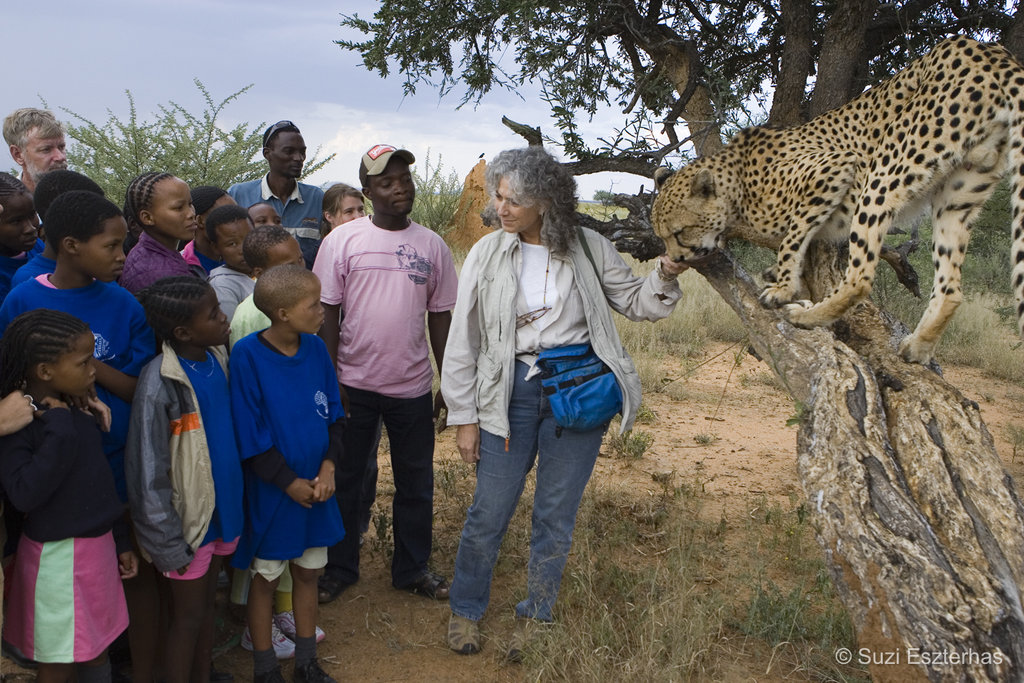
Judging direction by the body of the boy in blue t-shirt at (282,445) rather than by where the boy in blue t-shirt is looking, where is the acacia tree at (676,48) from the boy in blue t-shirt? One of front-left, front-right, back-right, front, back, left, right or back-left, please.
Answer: left

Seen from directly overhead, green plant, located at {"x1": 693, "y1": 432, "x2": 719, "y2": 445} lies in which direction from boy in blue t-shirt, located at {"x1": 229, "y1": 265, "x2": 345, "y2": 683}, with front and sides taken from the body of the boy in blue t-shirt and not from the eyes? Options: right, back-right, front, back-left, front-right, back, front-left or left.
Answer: left

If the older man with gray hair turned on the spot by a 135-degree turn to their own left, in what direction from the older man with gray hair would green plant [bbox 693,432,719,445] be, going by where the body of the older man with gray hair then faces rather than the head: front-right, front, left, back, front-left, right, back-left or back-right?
right

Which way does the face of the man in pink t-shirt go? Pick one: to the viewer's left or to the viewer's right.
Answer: to the viewer's right

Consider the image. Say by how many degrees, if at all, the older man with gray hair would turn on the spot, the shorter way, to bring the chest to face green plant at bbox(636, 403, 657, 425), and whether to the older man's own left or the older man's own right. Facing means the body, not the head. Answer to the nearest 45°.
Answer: approximately 45° to the older man's own left

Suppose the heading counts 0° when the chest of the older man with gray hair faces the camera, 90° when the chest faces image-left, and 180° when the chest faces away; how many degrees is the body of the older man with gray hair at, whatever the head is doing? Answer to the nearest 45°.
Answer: approximately 315°

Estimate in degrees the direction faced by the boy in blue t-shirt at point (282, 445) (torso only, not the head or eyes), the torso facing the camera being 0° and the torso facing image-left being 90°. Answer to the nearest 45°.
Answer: approximately 315°

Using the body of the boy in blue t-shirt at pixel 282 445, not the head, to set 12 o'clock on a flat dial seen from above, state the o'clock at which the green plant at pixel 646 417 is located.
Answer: The green plant is roughly at 9 o'clock from the boy in blue t-shirt.

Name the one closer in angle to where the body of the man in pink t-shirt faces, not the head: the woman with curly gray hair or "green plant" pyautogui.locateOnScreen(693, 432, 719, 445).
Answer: the woman with curly gray hair

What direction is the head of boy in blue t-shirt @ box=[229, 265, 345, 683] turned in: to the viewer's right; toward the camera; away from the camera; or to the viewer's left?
to the viewer's right
